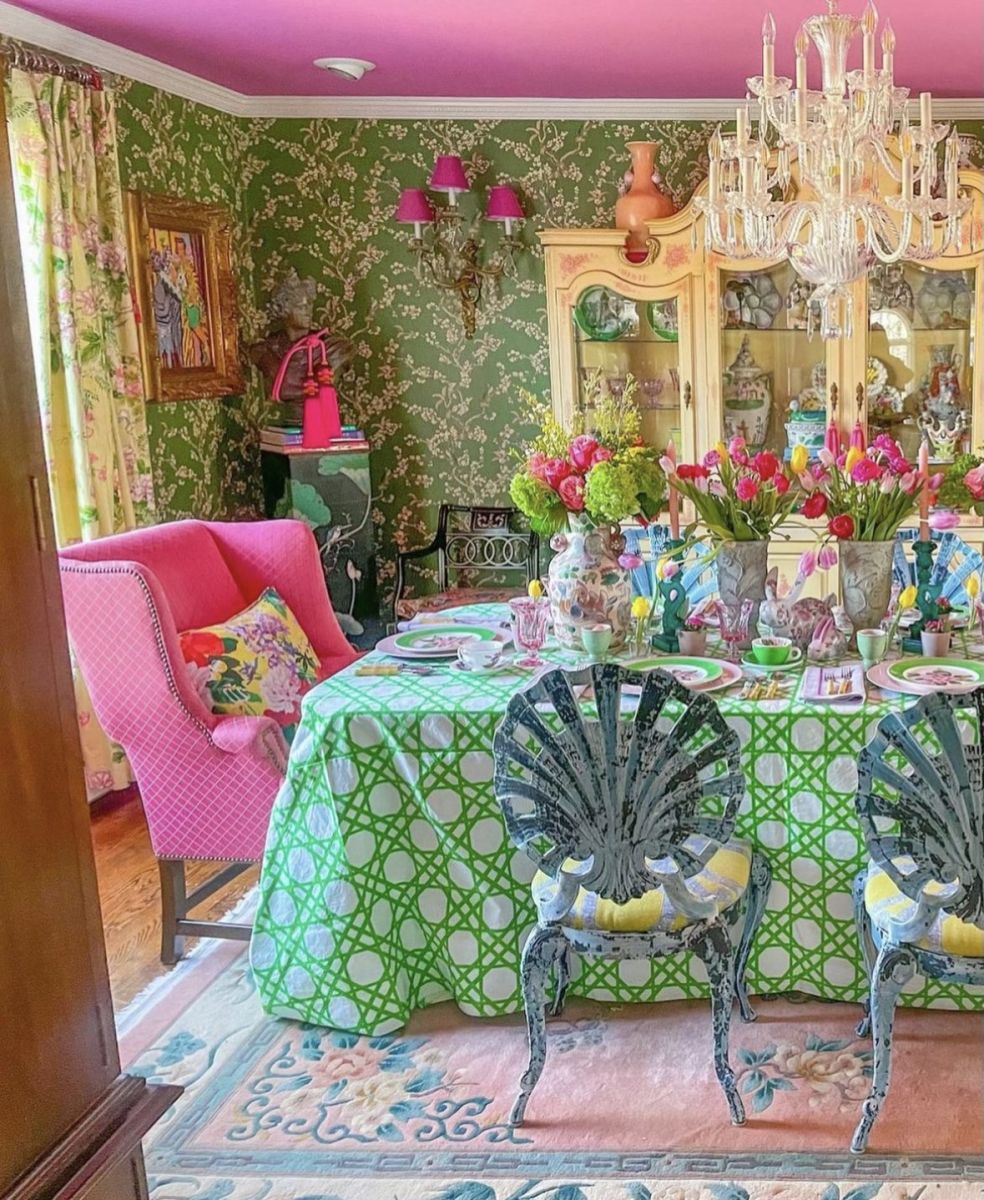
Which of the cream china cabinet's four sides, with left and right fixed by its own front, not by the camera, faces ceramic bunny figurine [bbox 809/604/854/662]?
front

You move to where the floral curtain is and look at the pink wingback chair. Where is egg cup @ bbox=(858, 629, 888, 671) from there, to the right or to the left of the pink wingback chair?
left

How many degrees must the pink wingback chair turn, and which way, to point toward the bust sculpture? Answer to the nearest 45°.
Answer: approximately 135° to its left

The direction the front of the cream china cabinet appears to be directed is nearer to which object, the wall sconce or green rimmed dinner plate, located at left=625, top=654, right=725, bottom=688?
the green rimmed dinner plate

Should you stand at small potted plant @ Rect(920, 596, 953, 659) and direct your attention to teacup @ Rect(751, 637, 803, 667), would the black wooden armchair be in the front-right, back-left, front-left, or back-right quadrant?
front-right

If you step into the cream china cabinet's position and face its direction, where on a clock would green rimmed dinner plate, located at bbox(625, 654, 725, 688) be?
The green rimmed dinner plate is roughly at 12 o'clock from the cream china cabinet.

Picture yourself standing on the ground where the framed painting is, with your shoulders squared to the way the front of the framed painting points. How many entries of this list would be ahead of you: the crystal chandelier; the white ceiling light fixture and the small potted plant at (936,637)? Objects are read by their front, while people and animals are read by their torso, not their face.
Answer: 3

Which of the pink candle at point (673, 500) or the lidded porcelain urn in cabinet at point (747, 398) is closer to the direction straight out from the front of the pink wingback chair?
the pink candle

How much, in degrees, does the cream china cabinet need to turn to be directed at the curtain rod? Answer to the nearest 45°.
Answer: approximately 45° to its right

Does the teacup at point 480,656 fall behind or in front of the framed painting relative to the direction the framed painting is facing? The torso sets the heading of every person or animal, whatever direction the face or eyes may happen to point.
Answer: in front

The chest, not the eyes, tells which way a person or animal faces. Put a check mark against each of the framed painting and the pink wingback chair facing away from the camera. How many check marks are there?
0

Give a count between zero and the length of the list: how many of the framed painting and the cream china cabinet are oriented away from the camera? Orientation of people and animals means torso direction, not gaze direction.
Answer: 0

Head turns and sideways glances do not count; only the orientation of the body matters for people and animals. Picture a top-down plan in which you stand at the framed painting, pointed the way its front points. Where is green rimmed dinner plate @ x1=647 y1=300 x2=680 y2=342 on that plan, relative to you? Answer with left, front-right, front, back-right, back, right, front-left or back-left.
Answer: front-left

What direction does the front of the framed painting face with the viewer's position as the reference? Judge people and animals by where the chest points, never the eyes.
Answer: facing the viewer and to the right of the viewer

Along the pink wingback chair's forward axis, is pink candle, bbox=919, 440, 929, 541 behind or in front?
in front

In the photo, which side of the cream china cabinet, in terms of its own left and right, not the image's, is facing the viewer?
front

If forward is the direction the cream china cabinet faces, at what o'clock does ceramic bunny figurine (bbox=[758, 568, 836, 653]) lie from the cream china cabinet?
The ceramic bunny figurine is roughly at 12 o'clock from the cream china cabinet.

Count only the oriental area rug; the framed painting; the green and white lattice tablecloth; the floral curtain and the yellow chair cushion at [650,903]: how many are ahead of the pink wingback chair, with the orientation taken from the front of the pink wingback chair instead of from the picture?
3

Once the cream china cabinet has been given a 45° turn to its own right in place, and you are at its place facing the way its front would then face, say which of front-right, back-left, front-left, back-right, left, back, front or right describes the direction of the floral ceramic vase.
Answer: front-left

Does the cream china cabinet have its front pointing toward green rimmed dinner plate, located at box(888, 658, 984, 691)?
yes

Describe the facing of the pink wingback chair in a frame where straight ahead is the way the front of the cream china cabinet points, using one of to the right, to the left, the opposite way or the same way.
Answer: to the left

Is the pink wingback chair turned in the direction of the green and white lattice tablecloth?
yes

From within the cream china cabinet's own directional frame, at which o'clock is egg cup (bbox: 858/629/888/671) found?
The egg cup is roughly at 12 o'clock from the cream china cabinet.

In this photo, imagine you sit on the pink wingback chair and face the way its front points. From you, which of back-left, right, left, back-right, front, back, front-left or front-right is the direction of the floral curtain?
back-left
